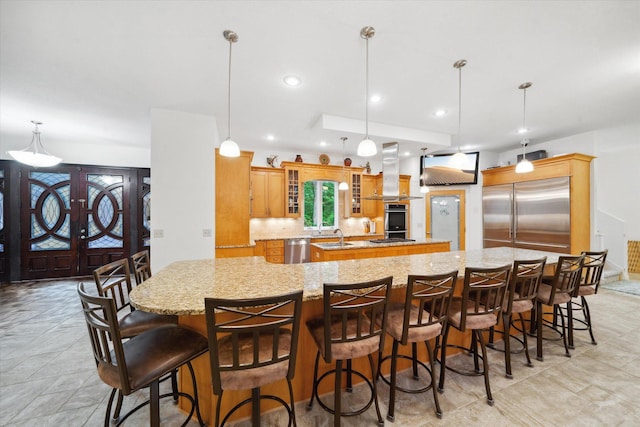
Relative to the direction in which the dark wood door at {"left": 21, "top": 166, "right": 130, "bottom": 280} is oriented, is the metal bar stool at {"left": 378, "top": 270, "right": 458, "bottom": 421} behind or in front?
in front

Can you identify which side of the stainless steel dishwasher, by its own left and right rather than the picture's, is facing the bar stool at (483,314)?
front

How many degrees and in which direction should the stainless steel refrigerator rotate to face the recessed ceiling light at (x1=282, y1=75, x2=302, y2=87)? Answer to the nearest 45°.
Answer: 0° — it already faces it

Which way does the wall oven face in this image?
toward the camera

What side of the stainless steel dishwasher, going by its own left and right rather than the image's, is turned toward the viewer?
front

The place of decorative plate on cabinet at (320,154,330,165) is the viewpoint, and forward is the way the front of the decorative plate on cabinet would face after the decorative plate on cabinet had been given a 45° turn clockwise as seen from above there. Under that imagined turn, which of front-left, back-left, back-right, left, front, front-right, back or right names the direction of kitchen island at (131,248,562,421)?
front-left

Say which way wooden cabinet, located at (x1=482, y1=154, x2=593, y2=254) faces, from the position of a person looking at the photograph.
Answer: facing the viewer and to the left of the viewer
